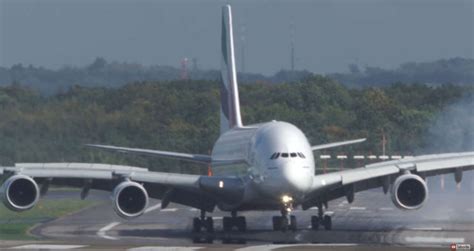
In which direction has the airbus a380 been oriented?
toward the camera
